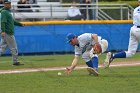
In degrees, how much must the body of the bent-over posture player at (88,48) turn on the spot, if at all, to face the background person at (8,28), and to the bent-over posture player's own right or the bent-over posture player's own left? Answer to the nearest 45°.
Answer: approximately 90° to the bent-over posture player's own right

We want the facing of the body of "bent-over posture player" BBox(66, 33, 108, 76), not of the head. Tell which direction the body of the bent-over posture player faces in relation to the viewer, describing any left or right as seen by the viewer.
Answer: facing the viewer and to the left of the viewer
